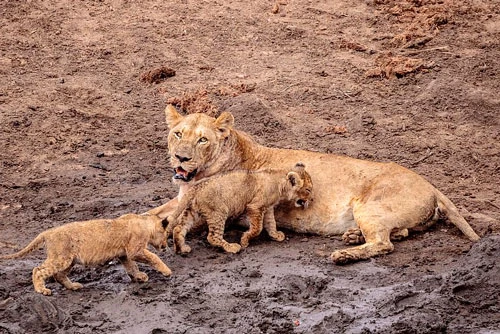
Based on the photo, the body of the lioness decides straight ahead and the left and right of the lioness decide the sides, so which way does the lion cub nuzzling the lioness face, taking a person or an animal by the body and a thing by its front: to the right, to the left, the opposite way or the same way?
the opposite way

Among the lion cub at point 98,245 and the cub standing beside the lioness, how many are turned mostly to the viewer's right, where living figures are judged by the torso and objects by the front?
2

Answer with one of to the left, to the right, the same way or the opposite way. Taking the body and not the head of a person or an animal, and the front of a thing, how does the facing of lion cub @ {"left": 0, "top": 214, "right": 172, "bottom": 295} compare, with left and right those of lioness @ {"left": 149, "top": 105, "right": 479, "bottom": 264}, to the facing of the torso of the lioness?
the opposite way

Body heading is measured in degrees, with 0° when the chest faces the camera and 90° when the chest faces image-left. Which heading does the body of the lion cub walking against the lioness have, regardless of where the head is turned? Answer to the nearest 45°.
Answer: approximately 270°

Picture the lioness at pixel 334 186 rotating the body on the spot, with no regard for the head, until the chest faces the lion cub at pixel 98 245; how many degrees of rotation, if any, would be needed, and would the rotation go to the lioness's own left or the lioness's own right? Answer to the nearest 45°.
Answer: approximately 45° to the lioness's own left

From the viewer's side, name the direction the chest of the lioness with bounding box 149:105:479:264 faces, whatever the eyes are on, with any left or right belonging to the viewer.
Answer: facing to the left of the viewer

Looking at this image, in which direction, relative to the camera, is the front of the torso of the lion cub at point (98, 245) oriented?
to the viewer's right
